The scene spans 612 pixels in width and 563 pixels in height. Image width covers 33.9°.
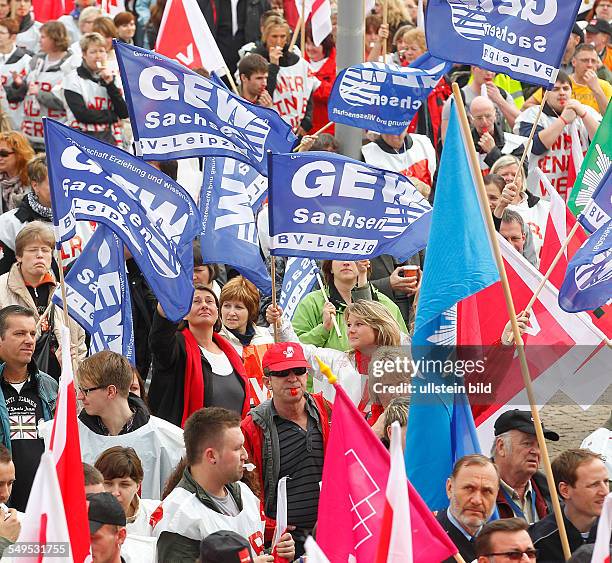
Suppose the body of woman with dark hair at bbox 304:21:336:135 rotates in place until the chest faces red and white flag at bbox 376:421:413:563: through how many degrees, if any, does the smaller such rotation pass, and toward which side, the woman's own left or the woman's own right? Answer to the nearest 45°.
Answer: approximately 45° to the woman's own left

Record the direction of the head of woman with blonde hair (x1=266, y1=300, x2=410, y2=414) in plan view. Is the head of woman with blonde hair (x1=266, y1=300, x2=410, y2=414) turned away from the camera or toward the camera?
toward the camera

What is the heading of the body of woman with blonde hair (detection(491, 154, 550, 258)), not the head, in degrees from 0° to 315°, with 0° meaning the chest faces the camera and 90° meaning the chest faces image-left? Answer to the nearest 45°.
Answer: approximately 45°

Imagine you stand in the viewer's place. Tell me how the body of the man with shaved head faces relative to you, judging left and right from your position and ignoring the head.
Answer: facing the viewer

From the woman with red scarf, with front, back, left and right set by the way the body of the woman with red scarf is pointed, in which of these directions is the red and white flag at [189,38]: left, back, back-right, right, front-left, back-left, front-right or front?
back-left

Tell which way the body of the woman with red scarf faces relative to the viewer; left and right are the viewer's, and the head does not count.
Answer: facing the viewer and to the right of the viewer

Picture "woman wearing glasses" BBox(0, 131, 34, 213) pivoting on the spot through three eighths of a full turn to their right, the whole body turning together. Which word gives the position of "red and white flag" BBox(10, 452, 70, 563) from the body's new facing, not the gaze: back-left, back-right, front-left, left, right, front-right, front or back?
back

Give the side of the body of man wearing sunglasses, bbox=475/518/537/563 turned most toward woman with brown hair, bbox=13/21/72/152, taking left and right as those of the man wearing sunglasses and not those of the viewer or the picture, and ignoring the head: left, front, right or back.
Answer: back

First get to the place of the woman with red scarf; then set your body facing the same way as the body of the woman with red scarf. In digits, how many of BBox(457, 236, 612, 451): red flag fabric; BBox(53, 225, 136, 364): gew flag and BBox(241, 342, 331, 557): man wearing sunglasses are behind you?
1

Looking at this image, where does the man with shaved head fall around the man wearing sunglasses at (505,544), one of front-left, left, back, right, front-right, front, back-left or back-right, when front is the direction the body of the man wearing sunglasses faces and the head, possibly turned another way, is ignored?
back-left

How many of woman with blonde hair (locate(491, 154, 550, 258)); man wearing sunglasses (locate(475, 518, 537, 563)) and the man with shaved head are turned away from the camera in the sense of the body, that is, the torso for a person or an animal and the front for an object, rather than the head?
0
